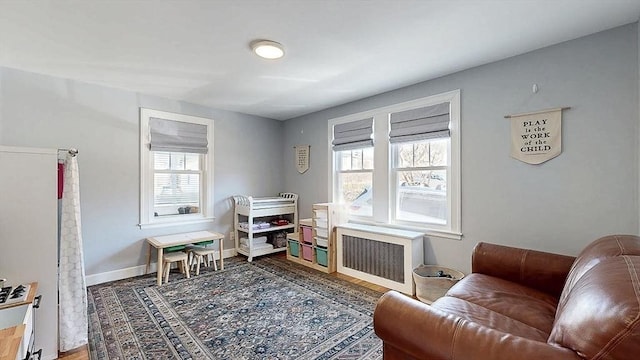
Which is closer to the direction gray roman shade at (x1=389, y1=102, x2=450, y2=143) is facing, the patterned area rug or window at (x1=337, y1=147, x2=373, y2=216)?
the patterned area rug

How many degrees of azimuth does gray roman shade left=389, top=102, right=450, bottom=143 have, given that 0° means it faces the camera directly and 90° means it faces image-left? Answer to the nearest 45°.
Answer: approximately 45°

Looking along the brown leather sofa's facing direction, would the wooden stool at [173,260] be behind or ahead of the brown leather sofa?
ahead

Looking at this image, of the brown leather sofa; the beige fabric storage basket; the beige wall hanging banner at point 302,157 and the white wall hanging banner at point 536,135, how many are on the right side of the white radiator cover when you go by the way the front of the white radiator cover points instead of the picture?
1

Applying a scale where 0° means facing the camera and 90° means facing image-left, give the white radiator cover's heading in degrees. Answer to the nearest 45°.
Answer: approximately 45°

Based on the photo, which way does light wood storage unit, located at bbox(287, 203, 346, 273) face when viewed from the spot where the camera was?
facing the viewer and to the left of the viewer

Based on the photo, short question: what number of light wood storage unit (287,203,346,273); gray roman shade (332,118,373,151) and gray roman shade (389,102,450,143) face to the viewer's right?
0

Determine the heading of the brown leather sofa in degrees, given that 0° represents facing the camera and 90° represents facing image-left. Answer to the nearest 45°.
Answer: approximately 90°

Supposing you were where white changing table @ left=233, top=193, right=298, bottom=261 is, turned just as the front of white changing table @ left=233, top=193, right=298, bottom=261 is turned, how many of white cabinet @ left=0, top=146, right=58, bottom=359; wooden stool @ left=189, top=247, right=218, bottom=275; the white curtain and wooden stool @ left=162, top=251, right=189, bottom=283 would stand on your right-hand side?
4

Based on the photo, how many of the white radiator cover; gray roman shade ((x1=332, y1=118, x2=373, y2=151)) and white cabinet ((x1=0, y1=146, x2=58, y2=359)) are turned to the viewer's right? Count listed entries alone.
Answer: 1

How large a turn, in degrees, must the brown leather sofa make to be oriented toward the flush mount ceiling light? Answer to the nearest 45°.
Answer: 0° — it already faces it

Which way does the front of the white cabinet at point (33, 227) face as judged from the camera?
facing to the right of the viewer

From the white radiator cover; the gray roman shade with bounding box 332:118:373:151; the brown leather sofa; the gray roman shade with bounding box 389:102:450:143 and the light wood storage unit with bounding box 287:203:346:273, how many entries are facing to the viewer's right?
0

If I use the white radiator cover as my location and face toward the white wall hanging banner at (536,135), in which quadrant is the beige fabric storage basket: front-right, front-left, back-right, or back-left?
front-right

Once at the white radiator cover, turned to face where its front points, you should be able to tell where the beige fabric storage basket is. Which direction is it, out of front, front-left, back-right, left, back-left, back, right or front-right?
left
